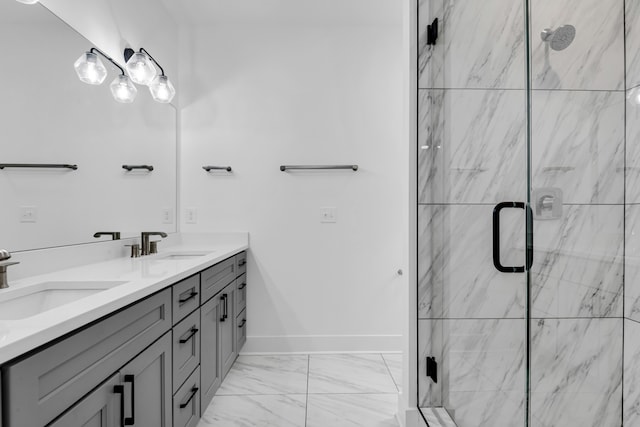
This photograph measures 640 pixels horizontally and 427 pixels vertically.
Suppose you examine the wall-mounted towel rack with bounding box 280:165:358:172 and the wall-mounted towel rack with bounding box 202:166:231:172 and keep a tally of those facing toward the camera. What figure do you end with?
2

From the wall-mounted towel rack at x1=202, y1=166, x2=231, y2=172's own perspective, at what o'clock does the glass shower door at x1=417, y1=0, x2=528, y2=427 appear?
The glass shower door is roughly at 11 o'clock from the wall-mounted towel rack.

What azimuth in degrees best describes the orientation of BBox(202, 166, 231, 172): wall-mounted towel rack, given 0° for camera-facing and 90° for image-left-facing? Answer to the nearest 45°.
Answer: approximately 0°

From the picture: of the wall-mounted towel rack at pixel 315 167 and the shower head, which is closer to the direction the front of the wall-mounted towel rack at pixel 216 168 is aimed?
the shower head

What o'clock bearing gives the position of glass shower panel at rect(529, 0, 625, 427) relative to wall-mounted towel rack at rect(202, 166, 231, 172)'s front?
The glass shower panel is roughly at 11 o'clock from the wall-mounted towel rack.

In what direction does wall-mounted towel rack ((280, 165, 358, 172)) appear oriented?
toward the camera

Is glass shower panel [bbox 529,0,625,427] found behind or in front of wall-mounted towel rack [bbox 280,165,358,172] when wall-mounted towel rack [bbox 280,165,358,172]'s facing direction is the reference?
in front

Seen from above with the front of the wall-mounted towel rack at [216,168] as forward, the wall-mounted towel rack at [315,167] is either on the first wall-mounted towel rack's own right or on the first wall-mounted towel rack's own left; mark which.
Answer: on the first wall-mounted towel rack's own left

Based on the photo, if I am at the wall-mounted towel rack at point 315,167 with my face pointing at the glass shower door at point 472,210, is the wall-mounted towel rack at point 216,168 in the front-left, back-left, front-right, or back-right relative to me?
back-right

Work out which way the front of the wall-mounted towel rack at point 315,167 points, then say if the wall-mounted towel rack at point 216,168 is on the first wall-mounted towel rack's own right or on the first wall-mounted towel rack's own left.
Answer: on the first wall-mounted towel rack's own right

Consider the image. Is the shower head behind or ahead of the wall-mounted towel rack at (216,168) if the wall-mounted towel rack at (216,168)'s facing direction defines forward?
ahead

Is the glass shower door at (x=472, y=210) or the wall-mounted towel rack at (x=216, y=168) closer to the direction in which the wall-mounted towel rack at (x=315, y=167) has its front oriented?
the glass shower door
